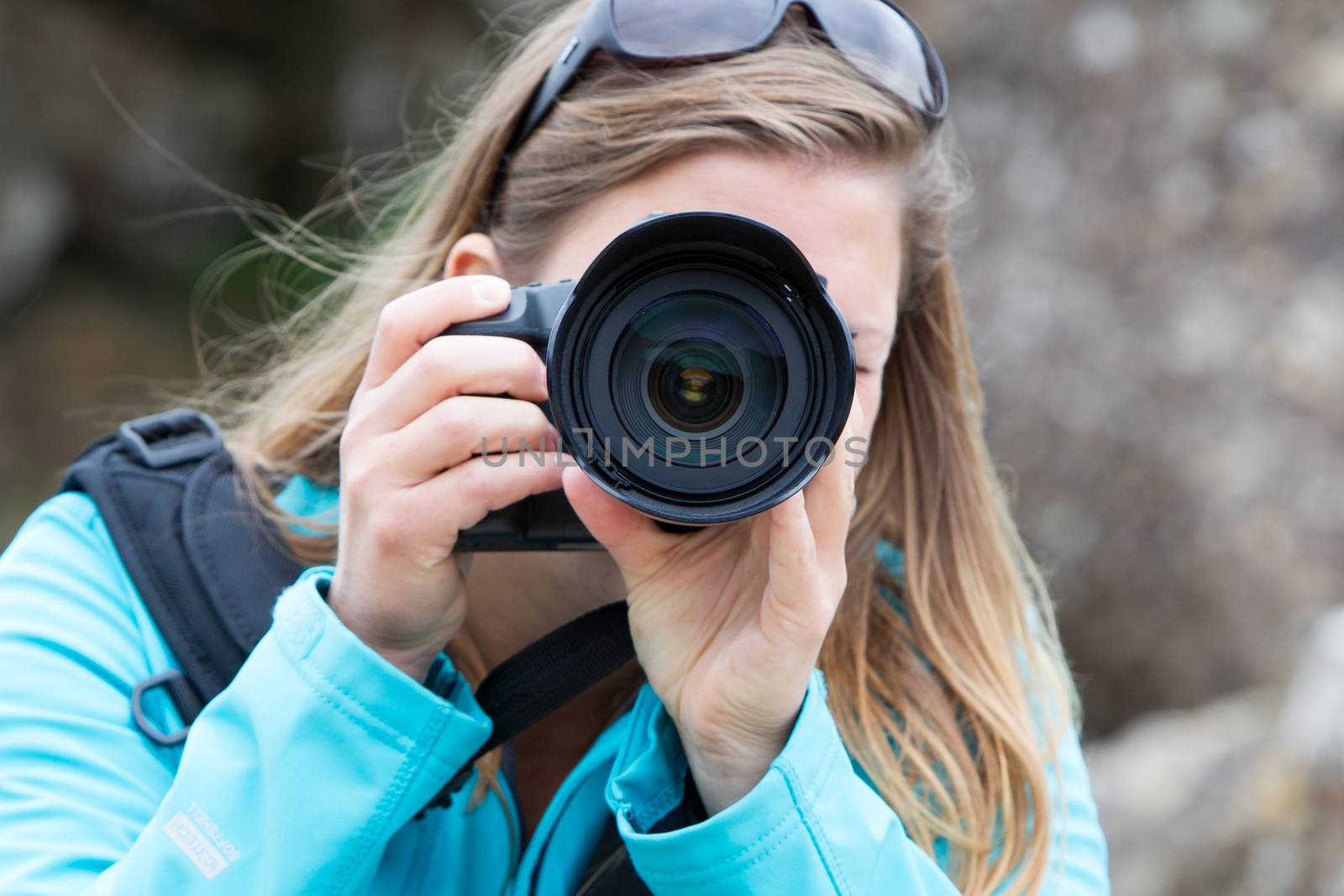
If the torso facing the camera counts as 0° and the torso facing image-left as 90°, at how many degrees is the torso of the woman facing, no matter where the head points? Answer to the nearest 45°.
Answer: approximately 0°
